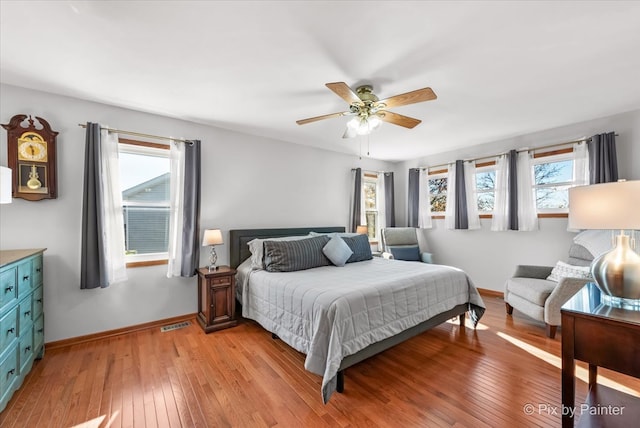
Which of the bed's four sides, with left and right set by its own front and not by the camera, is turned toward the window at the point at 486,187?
left

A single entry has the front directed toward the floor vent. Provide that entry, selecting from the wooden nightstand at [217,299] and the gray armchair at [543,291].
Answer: the gray armchair

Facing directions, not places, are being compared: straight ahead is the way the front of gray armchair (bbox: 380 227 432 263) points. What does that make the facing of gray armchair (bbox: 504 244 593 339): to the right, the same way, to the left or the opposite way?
to the right

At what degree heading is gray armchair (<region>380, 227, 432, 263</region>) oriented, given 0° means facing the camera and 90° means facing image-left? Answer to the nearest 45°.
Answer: approximately 0°

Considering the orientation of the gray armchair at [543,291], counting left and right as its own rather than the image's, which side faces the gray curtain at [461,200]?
right

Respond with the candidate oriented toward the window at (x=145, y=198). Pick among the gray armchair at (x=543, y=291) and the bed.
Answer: the gray armchair

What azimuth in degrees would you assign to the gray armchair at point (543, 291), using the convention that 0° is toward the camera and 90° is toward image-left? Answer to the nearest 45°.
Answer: approximately 45°

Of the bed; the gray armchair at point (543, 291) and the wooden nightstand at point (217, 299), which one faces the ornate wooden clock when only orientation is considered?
the gray armchair
